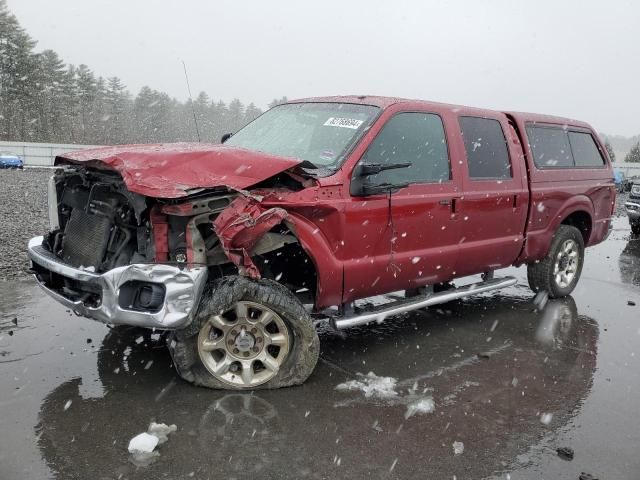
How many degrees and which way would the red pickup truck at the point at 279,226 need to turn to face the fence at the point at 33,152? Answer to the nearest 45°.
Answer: approximately 90° to its right

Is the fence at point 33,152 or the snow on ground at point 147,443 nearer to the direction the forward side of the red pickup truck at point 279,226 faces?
the snow on ground

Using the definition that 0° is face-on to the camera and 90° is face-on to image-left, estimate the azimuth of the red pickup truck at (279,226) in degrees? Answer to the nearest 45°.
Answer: approximately 45°
